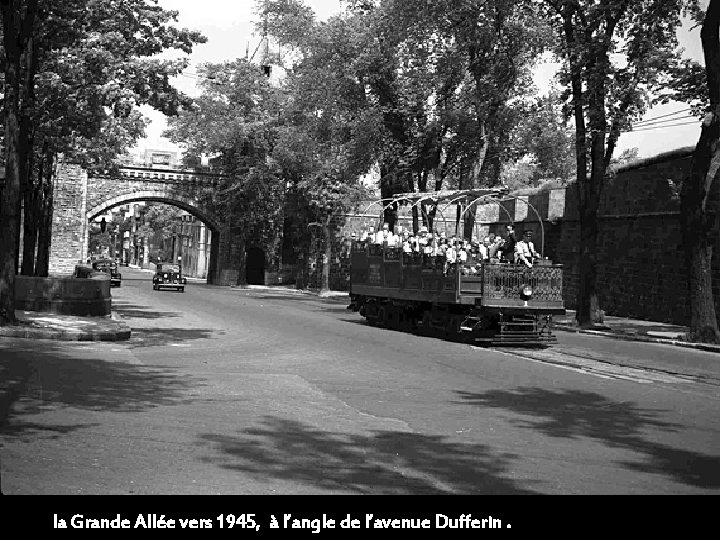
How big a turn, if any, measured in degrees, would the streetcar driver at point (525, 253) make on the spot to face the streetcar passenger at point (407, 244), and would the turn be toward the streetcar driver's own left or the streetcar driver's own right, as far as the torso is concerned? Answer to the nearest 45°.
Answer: approximately 180°

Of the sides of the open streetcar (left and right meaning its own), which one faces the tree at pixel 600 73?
left

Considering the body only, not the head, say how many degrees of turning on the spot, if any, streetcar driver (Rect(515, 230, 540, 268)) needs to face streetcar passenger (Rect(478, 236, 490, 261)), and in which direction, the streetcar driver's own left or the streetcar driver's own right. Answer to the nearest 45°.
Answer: approximately 180°

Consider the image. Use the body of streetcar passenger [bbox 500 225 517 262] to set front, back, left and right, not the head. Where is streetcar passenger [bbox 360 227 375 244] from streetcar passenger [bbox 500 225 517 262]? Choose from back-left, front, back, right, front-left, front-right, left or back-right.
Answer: back

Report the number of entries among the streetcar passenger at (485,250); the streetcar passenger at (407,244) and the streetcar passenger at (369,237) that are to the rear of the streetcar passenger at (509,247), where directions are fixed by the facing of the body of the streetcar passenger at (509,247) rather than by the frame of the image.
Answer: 3

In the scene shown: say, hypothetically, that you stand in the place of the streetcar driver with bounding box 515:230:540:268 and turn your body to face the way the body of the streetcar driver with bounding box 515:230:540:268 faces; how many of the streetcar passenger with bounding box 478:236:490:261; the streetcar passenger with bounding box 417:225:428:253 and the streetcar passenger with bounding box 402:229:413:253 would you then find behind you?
3

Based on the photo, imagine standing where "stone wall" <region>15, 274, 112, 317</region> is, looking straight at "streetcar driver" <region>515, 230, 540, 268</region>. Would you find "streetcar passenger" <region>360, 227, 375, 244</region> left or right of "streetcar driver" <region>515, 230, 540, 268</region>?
left

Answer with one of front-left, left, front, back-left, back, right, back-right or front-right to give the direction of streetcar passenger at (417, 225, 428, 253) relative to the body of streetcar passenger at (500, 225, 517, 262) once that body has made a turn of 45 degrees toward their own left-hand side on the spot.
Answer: back-left

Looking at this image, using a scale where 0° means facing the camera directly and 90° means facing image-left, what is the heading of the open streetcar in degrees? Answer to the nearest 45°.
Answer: approximately 315°

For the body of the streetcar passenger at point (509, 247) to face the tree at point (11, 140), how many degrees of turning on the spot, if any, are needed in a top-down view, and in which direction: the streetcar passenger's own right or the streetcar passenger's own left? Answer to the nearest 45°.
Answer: approximately 90° to the streetcar passenger's own right

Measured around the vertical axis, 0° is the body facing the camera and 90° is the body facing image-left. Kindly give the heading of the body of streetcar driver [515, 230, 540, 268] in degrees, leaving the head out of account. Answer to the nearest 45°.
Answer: approximately 315°
